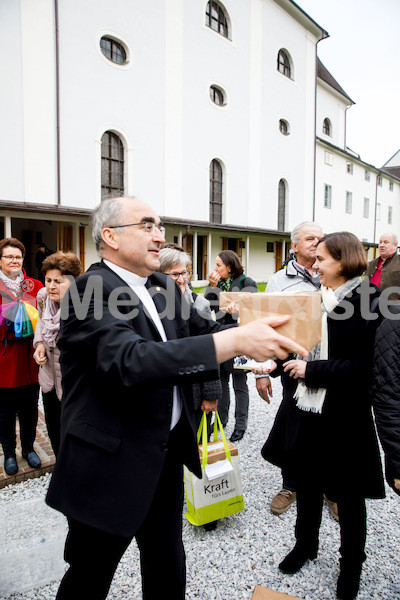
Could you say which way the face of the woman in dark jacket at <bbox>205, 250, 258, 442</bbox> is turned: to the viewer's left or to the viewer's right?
to the viewer's left

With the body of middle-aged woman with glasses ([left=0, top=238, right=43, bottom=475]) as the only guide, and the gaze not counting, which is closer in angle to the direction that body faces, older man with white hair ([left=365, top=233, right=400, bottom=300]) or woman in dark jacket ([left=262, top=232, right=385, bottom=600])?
the woman in dark jacket

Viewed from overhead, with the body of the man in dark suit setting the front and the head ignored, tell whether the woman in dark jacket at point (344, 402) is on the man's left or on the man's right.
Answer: on the man's left

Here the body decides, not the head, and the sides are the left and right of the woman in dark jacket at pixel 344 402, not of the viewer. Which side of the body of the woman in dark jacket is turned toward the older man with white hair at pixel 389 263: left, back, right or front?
right

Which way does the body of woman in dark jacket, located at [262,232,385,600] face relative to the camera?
to the viewer's left

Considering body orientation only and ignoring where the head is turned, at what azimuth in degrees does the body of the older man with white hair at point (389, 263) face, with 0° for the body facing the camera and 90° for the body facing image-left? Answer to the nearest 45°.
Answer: approximately 45°

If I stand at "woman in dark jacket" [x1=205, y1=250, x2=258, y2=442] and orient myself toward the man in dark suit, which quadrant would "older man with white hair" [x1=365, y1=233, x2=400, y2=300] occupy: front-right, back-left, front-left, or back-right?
back-left

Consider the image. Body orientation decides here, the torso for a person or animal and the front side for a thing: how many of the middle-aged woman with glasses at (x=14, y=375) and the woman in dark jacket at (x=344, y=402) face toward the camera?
1

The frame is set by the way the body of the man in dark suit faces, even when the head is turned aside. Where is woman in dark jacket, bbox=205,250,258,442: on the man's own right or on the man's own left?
on the man's own left

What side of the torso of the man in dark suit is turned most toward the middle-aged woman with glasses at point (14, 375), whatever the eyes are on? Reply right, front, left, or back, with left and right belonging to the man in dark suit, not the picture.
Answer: back

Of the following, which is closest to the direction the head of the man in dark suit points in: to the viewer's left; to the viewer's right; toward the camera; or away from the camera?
to the viewer's right

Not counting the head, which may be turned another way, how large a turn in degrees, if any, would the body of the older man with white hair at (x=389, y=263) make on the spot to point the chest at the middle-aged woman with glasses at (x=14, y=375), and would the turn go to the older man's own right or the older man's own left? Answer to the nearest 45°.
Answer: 0° — they already face them
